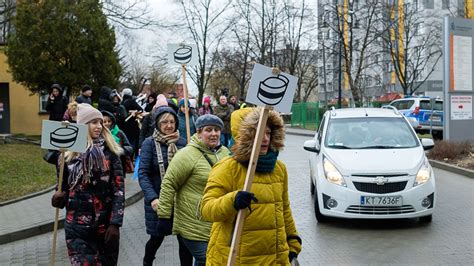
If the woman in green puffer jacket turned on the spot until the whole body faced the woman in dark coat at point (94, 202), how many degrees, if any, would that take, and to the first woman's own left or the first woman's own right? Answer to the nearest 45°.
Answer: approximately 135° to the first woman's own right

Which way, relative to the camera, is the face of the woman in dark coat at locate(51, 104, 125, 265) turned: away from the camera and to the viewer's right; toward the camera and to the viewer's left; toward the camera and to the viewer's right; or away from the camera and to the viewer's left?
toward the camera and to the viewer's right

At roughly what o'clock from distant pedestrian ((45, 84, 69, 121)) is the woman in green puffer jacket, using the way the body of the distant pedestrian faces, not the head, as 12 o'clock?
The woman in green puffer jacket is roughly at 12 o'clock from the distant pedestrian.

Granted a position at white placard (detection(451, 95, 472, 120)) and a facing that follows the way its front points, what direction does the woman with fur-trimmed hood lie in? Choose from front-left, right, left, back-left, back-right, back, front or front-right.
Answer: front

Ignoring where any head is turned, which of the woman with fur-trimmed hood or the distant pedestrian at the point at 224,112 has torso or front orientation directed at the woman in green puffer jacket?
the distant pedestrian

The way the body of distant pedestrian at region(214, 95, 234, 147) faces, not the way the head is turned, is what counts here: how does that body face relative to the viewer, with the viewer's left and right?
facing the viewer

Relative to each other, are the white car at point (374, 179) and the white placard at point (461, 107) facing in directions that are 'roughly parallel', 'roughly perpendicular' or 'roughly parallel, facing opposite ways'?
roughly parallel

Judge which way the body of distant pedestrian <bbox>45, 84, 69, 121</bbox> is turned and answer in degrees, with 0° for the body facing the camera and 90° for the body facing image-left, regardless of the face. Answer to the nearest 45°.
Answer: approximately 0°

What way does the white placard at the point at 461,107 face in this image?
toward the camera

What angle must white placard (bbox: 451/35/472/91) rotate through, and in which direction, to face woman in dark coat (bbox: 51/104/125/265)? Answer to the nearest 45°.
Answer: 0° — it already faces them

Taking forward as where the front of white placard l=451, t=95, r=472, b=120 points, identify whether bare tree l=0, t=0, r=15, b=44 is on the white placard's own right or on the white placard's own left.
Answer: on the white placard's own right

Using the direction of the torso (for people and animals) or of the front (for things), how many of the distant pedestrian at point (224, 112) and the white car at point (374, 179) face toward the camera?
2

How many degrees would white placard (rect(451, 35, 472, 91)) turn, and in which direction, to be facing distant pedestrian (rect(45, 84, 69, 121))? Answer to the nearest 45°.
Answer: approximately 45° to its right
